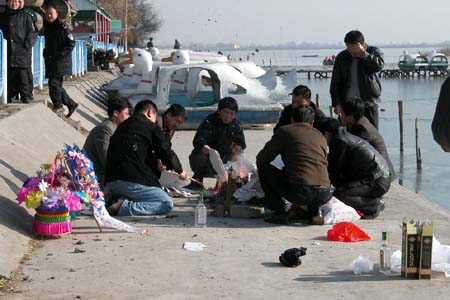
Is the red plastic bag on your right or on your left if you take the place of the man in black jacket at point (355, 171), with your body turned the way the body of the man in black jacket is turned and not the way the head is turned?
on your left

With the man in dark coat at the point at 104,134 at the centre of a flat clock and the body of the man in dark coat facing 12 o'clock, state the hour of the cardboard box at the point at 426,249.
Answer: The cardboard box is roughly at 2 o'clock from the man in dark coat.

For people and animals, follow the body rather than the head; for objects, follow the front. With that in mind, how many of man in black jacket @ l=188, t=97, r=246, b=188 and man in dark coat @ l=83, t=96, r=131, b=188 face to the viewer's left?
0

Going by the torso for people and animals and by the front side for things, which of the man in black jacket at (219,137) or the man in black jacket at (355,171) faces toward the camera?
the man in black jacket at (219,137)

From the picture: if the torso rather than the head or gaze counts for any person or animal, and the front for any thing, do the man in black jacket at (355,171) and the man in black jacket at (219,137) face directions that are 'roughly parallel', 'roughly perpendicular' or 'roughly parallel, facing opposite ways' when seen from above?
roughly perpendicular

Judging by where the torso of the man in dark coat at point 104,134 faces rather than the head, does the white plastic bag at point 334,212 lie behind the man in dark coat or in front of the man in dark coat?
in front

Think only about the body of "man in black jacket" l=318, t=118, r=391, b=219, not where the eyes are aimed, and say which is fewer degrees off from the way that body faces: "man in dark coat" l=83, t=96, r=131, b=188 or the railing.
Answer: the man in dark coat

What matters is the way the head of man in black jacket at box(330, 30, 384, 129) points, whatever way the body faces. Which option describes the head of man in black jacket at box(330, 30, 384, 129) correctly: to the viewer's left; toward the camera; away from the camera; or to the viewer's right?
toward the camera

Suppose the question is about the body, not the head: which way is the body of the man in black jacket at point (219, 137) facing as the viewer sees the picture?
toward the camera

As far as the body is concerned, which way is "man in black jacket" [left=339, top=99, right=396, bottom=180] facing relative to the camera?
to the viewer's left

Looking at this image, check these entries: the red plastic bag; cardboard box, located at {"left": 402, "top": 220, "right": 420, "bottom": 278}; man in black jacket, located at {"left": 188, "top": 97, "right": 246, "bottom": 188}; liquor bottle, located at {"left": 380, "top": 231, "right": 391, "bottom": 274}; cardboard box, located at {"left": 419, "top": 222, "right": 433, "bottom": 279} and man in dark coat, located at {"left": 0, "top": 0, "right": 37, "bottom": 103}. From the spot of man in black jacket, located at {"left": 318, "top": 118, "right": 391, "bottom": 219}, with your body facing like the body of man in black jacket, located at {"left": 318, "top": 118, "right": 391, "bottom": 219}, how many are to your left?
4

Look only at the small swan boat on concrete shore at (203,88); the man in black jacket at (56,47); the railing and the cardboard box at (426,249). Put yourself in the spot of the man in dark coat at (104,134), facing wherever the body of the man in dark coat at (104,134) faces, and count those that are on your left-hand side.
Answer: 3

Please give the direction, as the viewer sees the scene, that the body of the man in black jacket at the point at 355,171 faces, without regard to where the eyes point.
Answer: to the viewer's left

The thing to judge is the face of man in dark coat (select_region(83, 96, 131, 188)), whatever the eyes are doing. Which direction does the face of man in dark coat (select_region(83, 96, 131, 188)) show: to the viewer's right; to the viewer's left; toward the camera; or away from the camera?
to the viewer's right
